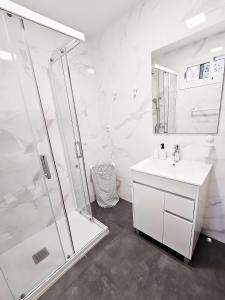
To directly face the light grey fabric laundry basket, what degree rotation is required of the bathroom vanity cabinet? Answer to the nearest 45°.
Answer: approximately 90° to its right

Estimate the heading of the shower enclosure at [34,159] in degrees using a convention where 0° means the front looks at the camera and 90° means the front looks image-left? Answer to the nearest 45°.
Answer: approximately 315°

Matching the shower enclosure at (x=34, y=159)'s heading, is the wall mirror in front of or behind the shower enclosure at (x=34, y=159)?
in front

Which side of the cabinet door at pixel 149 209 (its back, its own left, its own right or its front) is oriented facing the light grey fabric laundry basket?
right

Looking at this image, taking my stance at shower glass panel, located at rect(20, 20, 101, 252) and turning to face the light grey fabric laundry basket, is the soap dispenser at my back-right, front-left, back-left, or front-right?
front-right

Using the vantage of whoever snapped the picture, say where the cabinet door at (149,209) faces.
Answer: facing the viewer and to the left of the viewer

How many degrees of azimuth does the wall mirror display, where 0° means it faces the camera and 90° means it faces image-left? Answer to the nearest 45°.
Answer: approximately 45°

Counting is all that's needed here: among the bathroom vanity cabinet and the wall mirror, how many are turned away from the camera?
0

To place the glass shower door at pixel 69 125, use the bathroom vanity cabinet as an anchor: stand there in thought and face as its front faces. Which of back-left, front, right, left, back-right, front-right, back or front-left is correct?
front-right

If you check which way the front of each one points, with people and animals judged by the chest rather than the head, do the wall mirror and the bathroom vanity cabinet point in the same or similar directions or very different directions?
same or similar directions

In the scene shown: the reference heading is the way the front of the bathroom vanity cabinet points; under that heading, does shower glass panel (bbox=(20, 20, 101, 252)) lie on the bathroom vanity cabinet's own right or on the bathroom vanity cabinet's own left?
on the bathroom vanity cabinet's own right

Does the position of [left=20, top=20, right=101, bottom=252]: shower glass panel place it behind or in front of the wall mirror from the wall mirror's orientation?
in front

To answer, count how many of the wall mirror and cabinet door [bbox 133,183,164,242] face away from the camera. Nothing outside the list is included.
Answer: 0
